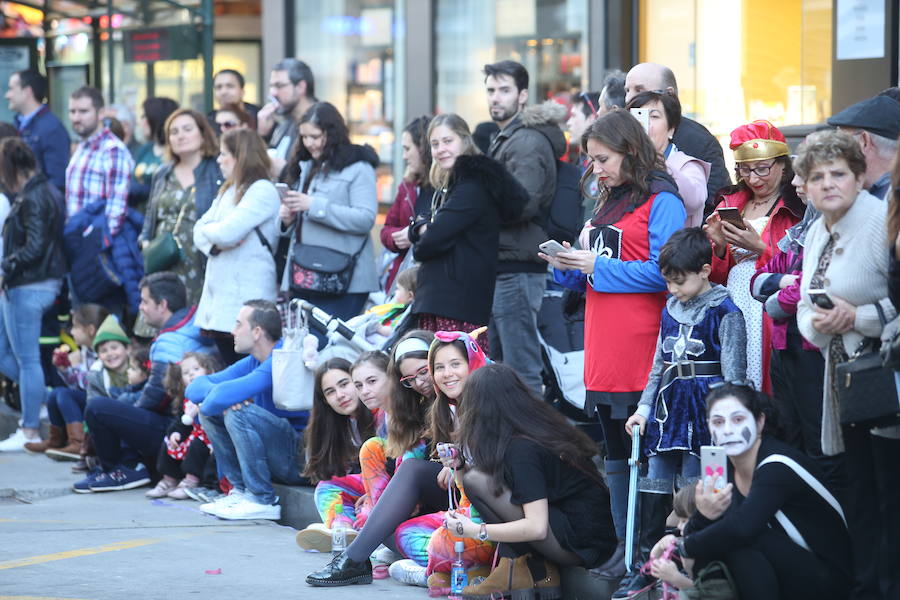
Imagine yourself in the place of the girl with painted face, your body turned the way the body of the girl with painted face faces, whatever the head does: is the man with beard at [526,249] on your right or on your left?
on your right

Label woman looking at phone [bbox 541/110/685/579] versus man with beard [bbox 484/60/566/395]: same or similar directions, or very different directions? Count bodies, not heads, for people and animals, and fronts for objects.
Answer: same or similar directions

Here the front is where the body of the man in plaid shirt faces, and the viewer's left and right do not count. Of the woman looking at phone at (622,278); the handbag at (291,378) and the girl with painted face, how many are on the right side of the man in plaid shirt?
0

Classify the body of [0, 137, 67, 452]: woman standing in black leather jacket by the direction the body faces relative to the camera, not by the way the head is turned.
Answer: to the viewer's left

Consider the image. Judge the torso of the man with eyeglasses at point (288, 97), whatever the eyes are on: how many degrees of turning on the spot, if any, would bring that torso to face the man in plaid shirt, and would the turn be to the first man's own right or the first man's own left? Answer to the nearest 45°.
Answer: approximately 90° to the first man's own right

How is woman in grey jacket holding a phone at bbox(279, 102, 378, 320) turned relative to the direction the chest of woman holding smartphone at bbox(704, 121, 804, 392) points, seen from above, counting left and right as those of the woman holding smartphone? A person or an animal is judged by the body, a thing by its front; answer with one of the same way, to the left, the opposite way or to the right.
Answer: the same way

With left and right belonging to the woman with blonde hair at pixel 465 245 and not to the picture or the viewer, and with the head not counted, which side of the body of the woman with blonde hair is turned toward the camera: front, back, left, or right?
left

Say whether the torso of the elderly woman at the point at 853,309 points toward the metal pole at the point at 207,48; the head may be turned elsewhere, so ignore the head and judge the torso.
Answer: no

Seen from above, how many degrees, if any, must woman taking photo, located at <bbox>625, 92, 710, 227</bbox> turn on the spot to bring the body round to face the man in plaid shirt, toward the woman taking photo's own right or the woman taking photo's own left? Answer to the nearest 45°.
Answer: approximately 45° to the woman taking photo's own right

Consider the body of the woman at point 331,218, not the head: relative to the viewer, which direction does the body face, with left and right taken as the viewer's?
facing the viewer and to the left of the viewer

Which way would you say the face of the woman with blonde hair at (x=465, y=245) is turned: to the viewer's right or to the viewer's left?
to the viewer's left

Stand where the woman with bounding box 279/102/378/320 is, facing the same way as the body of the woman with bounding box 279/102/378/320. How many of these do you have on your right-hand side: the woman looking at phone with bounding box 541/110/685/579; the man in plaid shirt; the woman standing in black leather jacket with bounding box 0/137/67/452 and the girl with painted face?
2

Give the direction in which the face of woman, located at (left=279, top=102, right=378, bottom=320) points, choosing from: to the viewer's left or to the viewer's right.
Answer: to the viewer's left

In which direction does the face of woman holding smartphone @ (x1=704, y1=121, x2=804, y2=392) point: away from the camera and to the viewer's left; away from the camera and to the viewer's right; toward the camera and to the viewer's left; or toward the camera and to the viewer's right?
toward the camera and to the viewer's left
